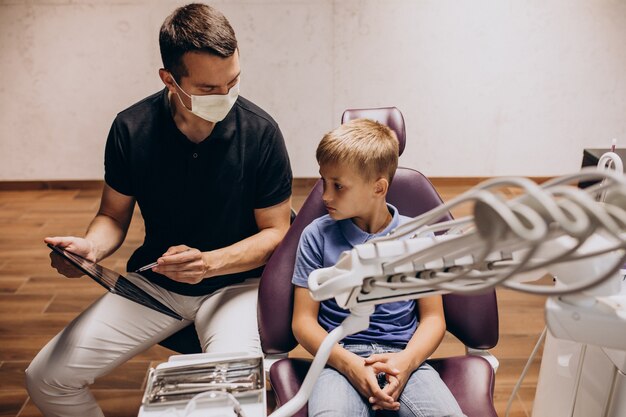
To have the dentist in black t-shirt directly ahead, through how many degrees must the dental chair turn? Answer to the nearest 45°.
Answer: approximately 90° to its right

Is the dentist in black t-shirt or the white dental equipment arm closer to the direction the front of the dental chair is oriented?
the white dental equipment arm

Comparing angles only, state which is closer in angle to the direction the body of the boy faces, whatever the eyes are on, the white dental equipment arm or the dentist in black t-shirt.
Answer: the white dental equipment arm

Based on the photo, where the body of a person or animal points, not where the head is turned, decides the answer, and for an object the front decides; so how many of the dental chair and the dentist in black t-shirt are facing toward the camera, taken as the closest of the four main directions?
2

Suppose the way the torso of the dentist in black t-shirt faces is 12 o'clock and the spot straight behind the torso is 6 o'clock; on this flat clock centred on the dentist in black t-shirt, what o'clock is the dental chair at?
The dental chair is roughly at 10 o'clock from the dentist in black t-shirt.

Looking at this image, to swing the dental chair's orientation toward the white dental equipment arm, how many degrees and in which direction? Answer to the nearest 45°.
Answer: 0° — it already faces it

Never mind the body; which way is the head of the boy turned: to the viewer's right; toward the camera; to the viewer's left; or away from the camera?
to the viewer's left

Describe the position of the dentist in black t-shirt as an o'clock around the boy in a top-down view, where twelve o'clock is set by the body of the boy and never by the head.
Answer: The dentist in black t-shirt is roughly at 4 o'clock from the boy.

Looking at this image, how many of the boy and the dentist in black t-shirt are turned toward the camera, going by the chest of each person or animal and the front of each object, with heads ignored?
2
